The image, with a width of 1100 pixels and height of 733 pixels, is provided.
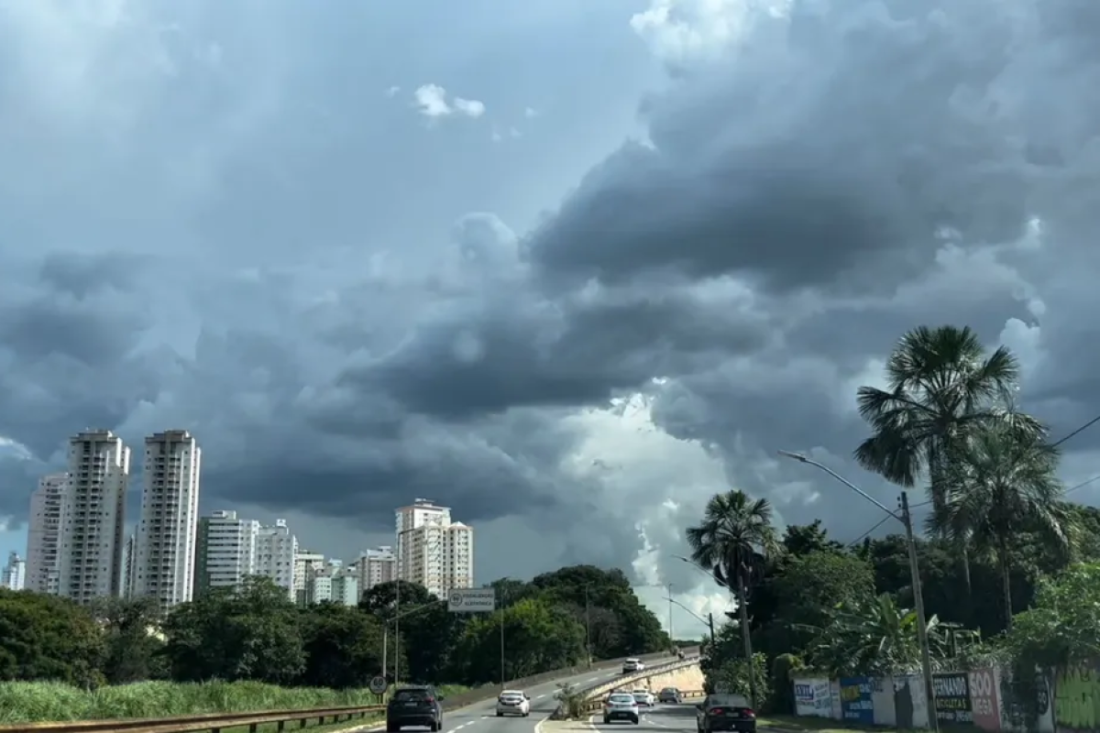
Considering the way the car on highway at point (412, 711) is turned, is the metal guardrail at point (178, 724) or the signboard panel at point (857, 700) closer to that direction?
the signboard panel

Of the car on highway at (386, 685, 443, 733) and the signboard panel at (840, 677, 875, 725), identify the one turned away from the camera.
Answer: the car on highway

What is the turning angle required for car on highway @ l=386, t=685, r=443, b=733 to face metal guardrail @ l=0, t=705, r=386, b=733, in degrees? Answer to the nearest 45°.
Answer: approximately 135° to its left

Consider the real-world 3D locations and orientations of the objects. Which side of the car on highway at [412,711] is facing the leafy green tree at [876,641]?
right

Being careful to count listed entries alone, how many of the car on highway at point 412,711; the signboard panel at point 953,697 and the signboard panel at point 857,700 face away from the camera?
1

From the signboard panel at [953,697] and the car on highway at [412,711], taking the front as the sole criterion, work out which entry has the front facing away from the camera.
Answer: the car on highway

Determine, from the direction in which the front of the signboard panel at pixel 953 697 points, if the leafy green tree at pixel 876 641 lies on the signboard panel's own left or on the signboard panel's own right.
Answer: on the signboard panel's own right

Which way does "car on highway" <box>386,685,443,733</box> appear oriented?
away from the camera

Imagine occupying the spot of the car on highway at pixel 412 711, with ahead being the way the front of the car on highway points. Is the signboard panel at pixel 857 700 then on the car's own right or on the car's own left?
on the car's own right

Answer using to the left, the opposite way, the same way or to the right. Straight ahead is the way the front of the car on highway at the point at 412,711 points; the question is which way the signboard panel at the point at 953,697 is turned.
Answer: to the left

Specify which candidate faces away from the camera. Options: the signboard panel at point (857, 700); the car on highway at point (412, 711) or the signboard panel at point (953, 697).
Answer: the car on highway

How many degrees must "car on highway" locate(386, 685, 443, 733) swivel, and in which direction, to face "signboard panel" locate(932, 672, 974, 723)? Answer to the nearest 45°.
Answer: approximately 90° to its right

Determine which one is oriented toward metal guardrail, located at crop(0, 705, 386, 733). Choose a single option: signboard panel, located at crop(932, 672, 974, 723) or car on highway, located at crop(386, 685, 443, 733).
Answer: the signboard panel
